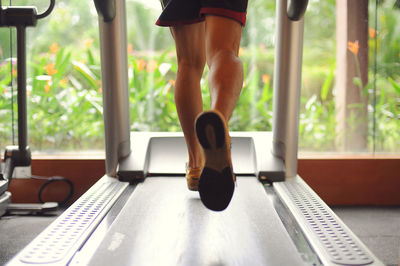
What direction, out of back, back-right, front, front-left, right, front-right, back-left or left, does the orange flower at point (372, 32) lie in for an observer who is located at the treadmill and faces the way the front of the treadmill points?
front-right

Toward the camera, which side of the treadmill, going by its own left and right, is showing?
back

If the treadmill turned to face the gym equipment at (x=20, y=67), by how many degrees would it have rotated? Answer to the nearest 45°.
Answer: approximately 45° to its left

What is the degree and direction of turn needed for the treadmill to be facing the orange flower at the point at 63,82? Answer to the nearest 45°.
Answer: approximately 45° to its left

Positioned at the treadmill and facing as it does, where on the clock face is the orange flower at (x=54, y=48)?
The orange flower is roughly at 11 o'clock from the treadmill.
